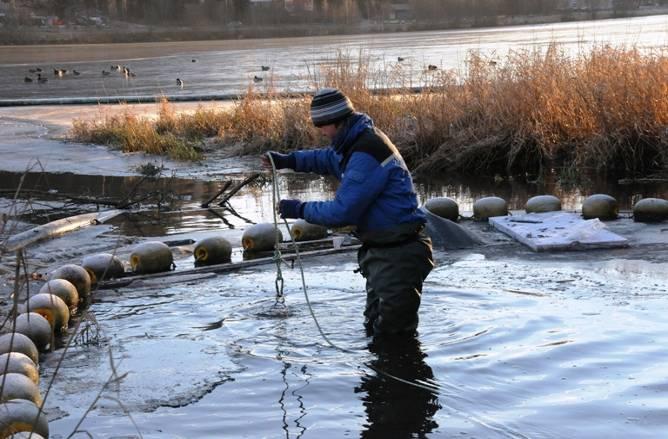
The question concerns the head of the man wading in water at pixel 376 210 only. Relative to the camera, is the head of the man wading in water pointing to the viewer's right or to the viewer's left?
to the viewer's left

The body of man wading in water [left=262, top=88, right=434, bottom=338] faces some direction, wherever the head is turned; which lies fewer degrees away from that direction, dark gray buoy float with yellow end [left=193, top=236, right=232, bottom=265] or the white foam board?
the dark gray buoy float with yellow end

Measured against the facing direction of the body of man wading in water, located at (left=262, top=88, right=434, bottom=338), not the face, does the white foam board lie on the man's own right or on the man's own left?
on the man's own right

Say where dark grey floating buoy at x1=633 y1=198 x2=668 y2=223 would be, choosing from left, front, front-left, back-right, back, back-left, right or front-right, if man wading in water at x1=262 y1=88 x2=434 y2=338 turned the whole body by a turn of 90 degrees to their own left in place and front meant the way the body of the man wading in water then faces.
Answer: back-left

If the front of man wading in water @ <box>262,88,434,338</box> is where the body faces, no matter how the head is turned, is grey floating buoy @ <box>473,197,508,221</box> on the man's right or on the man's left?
on the man's right

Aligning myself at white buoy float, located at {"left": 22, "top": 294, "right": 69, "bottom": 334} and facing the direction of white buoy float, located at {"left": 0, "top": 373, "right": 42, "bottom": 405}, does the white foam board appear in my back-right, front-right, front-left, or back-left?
back-left

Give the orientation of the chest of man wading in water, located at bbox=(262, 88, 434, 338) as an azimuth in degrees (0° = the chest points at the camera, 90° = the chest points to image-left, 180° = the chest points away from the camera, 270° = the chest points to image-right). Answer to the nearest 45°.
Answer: approximately 90°

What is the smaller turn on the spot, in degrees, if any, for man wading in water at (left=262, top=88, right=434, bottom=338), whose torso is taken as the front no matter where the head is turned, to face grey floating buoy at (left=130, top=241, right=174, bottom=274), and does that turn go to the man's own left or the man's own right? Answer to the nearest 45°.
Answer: approximately 45° to the man's own right

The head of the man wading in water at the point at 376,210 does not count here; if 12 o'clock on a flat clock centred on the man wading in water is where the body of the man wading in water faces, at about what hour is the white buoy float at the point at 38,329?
The white buoy float is roughly at 12 o'clock from the man wading in water.

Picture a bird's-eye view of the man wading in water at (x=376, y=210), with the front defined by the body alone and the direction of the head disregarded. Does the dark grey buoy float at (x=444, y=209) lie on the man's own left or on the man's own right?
on the man's own right
